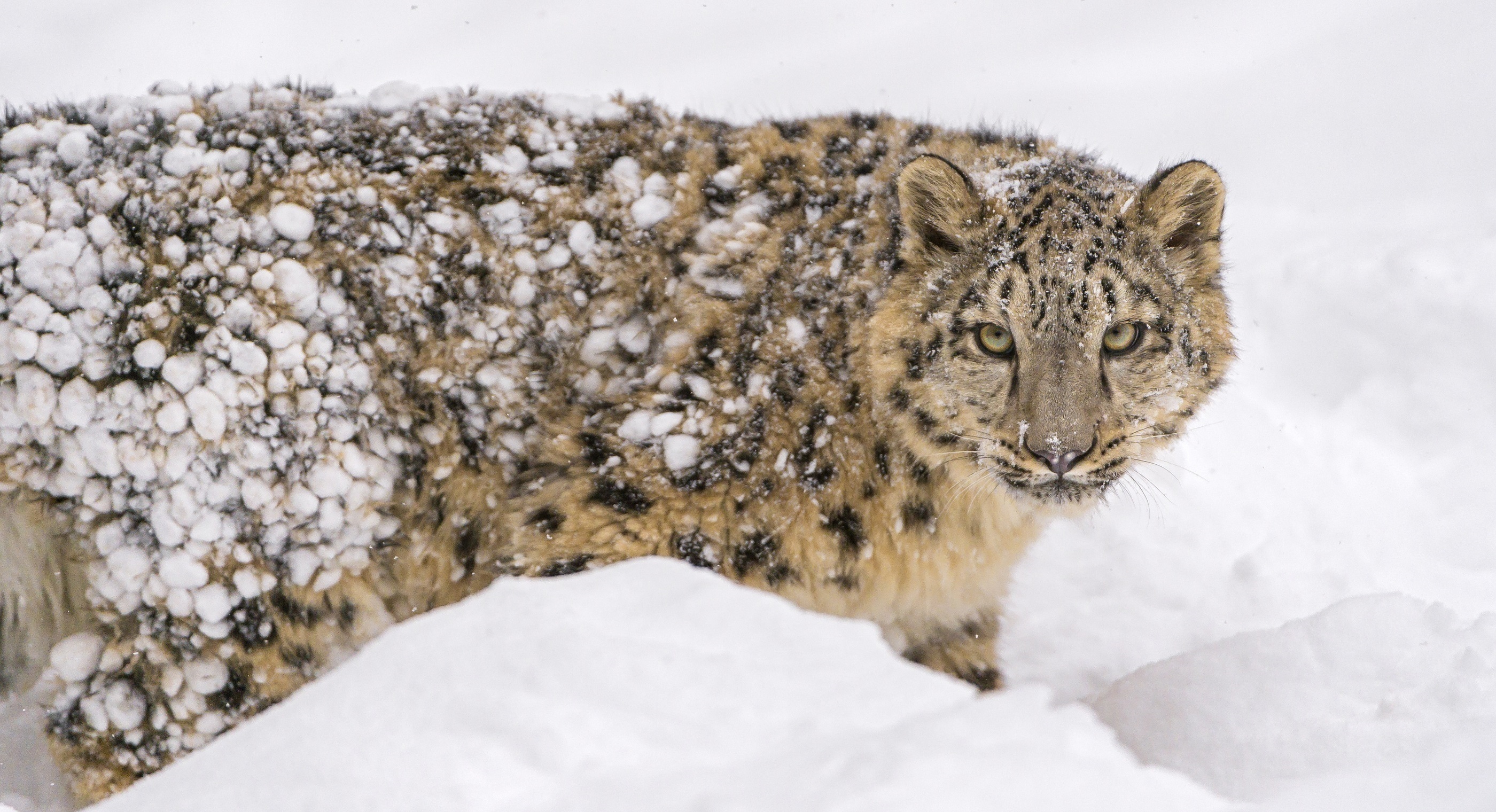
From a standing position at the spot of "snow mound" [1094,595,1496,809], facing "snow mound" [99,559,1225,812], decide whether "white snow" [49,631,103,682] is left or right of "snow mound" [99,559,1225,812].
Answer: right

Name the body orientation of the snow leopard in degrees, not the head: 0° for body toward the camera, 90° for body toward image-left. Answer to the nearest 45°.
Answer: approximately 270°

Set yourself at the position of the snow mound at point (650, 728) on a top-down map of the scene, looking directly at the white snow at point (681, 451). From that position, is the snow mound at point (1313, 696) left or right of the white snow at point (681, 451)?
right

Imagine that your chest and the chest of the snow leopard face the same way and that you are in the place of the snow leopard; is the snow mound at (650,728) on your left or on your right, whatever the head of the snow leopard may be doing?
on your right

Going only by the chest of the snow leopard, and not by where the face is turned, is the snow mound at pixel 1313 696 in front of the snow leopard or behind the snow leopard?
in front

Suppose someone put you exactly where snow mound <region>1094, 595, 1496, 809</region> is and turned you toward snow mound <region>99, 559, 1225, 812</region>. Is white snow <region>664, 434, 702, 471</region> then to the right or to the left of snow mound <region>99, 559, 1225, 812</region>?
right

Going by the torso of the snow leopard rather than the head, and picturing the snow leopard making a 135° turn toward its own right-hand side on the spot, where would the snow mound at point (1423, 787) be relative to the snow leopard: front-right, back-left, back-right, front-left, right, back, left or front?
left
